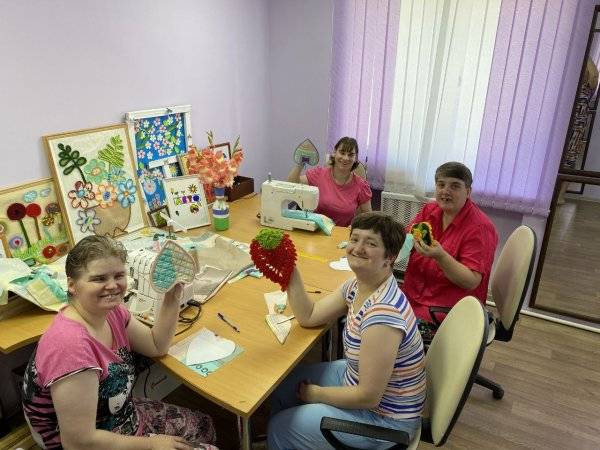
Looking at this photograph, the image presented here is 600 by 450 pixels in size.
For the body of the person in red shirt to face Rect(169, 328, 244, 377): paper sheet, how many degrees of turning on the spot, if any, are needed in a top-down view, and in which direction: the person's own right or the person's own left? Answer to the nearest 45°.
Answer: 0° — they already face it

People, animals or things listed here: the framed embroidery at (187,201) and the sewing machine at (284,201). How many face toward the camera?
1

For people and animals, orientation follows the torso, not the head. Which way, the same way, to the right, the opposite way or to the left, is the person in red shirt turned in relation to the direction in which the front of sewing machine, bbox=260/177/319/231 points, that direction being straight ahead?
to the left

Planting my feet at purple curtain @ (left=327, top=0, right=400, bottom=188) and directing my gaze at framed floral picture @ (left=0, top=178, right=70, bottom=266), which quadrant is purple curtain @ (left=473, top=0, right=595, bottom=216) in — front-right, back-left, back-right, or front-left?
back-left

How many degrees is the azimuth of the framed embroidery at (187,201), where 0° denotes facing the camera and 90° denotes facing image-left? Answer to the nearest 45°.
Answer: approximately 0°

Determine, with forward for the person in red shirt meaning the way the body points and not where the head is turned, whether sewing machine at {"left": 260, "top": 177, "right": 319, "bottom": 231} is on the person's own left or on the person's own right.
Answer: on the person's own right

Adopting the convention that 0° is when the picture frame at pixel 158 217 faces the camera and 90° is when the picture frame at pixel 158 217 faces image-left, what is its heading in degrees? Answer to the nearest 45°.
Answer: approximately 315°

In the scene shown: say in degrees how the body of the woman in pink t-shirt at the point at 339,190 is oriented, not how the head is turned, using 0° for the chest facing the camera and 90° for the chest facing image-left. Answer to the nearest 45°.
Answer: approximately 0°

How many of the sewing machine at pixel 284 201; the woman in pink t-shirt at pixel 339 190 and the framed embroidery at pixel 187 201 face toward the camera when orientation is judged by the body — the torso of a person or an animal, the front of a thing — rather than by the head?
2

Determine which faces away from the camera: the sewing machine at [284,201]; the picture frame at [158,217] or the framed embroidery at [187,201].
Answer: the sewing machine

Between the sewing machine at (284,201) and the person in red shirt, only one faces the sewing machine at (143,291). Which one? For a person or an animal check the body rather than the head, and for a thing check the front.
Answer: the person in red shirt

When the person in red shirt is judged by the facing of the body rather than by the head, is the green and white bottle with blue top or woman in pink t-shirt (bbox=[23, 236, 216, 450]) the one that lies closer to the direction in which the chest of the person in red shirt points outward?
the woman in pink t-shirt

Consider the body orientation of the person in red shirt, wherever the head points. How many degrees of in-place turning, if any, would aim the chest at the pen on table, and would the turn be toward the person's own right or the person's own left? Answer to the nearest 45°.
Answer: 0° — they already face it

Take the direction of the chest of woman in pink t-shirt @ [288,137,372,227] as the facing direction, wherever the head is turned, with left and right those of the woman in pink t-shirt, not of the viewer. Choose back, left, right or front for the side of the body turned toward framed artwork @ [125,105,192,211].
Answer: right
